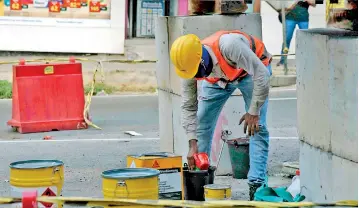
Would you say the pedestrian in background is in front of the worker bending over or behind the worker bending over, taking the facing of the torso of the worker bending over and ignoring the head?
behind

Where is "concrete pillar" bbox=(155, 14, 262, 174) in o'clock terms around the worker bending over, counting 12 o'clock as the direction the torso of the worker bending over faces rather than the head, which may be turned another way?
The concrete pillar is roughly at 4 o'clock from the worker bending over.

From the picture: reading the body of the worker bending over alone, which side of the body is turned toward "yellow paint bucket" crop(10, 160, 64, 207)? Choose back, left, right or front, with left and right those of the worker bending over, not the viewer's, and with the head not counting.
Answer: front

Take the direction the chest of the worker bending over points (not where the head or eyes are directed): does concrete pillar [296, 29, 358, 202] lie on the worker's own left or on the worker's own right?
on the worker's own left

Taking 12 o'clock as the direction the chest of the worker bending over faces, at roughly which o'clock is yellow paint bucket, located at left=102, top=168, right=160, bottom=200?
The yellow paint bucket is roughly at 11 o'clock from the worker bending over.

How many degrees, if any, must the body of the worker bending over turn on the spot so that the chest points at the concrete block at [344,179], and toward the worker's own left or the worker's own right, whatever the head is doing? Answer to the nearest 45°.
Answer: approximately 90° to the worker's own left

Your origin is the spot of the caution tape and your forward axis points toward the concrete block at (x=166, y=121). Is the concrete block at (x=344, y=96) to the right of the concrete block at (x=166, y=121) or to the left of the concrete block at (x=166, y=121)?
right

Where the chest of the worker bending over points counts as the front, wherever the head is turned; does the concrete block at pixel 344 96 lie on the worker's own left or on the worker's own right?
on the worker's own left

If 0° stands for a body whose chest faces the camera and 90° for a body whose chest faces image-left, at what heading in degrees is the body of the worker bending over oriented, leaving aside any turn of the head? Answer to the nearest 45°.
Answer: approximately 45°

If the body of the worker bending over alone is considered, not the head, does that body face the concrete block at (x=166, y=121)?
no

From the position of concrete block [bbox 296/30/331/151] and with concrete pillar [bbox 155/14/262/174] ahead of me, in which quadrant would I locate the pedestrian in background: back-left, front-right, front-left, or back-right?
front-right
